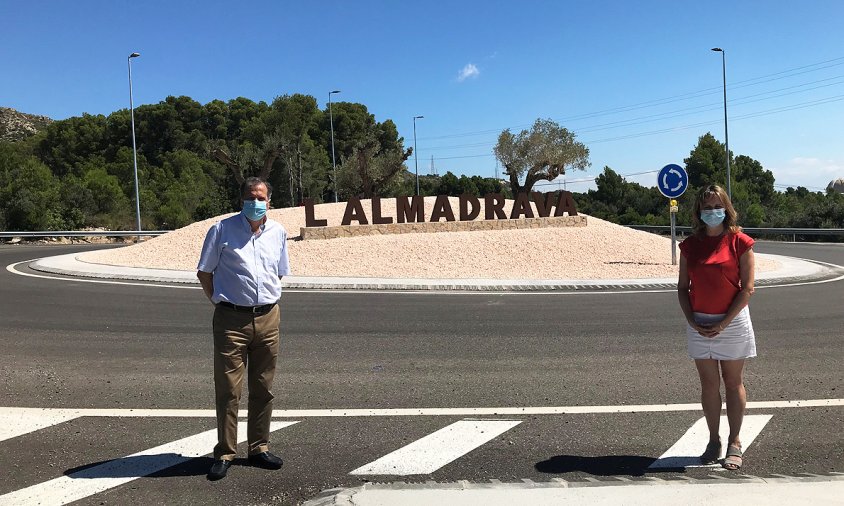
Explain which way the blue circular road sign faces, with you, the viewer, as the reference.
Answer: facing the viewer

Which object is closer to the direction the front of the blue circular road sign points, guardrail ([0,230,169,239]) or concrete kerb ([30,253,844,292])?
the concrete kerb

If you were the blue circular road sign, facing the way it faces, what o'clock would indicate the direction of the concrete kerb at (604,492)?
The concrete kerb is roughly at 12 o'clock from the blue circular road sign.

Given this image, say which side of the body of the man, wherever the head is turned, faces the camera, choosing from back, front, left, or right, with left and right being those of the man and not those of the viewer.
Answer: front

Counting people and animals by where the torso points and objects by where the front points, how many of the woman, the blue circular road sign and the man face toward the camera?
3

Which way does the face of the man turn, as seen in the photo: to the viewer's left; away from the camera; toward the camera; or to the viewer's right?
toward the camera

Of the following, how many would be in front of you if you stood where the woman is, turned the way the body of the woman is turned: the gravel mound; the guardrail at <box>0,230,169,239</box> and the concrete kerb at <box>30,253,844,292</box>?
0

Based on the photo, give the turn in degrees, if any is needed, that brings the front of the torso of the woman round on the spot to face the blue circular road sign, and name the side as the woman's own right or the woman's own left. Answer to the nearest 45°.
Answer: approximately 180°

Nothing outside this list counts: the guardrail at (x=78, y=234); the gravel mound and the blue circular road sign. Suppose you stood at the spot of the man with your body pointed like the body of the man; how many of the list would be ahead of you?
0

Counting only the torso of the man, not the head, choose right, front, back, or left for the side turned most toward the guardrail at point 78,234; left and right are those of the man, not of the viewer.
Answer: back

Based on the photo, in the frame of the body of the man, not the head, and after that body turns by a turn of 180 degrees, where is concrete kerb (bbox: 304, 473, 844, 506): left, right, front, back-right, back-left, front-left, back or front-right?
back-right

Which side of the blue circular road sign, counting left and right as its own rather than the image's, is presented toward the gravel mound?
right

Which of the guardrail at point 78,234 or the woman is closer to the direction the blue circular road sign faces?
the woman

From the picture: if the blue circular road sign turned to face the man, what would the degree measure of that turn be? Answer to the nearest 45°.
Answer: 0° — it already faces them

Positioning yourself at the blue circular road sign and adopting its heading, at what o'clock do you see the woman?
The woman is roughly at 12 o'clock from the blue circular road sign.

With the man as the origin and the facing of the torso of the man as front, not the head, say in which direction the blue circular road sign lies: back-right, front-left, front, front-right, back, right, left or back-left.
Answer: back-left
